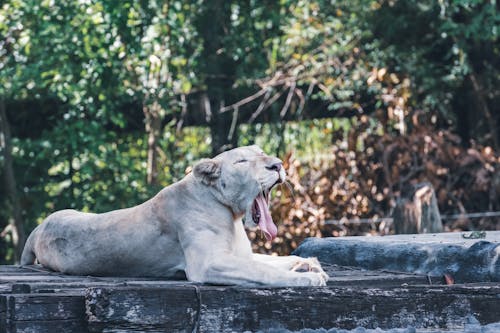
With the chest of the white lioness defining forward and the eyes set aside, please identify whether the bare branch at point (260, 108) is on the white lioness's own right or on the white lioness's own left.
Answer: on the white lioness's own left

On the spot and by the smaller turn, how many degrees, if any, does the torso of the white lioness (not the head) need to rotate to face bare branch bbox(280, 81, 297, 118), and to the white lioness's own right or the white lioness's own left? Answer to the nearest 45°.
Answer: approximately 90° to the white lioness's own left

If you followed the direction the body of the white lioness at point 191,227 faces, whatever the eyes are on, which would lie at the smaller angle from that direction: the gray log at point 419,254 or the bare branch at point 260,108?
the gray log

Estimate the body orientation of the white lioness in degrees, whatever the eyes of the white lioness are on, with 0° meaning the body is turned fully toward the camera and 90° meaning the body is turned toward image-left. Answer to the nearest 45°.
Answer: approximately 270°

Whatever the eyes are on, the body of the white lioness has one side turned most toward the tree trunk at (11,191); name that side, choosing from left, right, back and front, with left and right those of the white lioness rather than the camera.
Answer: left

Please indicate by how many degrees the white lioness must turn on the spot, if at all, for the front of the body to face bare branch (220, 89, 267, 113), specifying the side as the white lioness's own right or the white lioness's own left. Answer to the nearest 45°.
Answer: approximately 90° to the white lioness's own left

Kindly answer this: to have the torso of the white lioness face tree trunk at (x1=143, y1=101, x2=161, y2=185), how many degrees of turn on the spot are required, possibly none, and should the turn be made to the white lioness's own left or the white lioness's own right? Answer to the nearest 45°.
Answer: approximately 90° to the white lioness's own left

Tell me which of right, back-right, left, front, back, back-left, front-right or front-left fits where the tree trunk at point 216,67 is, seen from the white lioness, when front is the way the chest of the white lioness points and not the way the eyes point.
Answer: left

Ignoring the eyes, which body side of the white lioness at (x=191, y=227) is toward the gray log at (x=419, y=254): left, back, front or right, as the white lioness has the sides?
front

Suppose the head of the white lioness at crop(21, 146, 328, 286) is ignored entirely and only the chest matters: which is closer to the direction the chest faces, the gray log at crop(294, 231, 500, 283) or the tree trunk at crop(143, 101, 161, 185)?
the gray log
